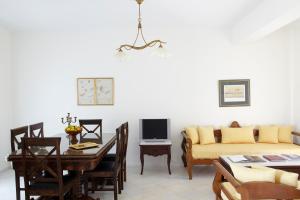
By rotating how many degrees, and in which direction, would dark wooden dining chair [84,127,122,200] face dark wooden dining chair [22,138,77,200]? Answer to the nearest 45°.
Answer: approximately 45° to its left

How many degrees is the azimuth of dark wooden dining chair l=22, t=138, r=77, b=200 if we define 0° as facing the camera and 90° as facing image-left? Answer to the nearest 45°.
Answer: approximately 225°

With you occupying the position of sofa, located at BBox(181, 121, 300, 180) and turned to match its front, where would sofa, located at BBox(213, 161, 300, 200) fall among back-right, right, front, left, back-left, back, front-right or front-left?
front

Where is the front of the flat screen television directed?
toward the camera

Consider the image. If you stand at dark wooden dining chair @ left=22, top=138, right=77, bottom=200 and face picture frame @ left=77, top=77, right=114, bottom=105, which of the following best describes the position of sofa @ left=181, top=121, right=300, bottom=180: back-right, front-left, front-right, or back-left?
front-right

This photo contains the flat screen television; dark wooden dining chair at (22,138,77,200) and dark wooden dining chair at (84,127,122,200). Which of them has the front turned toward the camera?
the flat screen television

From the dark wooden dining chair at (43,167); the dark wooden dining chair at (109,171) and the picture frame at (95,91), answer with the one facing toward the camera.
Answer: the picture frame

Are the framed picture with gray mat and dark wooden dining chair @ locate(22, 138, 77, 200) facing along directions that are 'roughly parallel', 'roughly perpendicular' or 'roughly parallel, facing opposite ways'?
roughly parallel, facing opposite ways

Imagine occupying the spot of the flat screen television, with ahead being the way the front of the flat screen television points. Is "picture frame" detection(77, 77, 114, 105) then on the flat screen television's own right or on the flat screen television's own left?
on the flat screen television's own right

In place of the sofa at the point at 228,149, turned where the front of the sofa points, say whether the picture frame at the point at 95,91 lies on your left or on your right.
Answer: on your right

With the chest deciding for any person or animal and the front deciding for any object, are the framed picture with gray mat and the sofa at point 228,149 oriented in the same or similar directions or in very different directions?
same or similar directions

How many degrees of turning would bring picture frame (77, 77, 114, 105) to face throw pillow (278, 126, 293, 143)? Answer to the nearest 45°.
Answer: approximately 90° to its left

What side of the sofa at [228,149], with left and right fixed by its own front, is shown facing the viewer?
front

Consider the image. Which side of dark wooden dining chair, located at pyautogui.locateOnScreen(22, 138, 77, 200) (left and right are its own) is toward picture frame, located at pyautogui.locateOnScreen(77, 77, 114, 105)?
front

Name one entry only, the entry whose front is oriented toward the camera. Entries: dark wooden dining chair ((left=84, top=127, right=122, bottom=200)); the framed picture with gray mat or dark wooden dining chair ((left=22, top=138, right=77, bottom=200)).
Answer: the framed picture with gray mat

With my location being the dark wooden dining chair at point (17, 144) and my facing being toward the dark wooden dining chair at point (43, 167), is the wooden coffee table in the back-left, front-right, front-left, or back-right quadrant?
front-left

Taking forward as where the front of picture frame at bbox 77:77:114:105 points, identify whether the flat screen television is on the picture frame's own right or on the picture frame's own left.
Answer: on the picture frame's own left

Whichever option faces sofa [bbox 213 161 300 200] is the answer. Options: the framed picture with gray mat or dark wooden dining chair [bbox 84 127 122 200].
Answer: the framed picture with gray mat

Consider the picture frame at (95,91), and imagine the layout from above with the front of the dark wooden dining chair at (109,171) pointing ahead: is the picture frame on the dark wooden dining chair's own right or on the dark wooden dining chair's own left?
on the dark wooden dining chair's own right

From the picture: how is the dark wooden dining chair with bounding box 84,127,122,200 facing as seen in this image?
to the viewer's left
